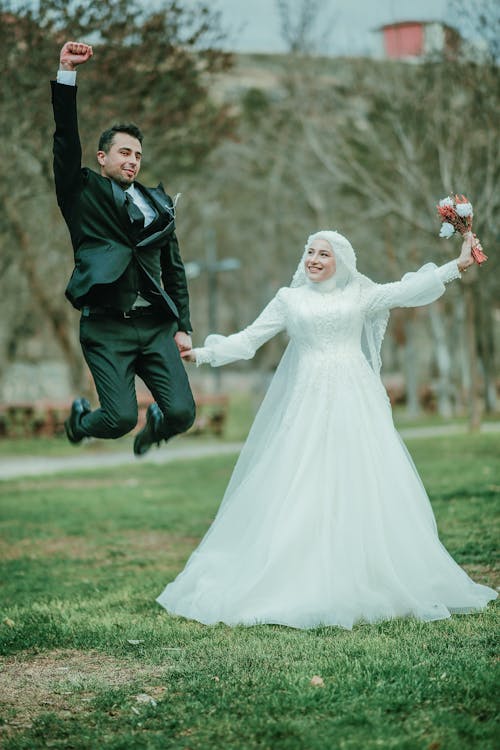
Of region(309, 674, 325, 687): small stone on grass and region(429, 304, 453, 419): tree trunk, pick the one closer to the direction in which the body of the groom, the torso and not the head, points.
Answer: the small stone on grass

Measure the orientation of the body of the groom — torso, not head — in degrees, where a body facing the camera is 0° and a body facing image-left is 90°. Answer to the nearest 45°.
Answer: approximately 315°

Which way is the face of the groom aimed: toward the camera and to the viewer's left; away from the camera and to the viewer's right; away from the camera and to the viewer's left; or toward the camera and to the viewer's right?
toward the camera and to the viewer's right

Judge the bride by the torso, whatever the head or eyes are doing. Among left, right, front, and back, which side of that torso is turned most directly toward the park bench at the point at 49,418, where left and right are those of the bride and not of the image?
back

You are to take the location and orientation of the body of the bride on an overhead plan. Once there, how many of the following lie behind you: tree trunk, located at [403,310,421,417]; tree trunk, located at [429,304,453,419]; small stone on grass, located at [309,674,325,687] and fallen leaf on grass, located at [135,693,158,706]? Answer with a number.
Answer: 2

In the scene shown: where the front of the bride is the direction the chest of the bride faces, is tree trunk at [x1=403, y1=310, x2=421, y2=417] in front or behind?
behind

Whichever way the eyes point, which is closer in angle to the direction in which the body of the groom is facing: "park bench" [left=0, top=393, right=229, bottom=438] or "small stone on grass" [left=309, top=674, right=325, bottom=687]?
the small stone on grass

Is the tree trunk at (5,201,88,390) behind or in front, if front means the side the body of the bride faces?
behind
